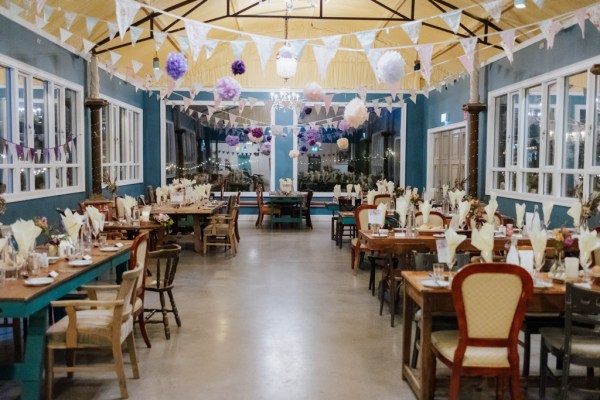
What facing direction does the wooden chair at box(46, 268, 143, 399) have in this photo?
to the viewer's left

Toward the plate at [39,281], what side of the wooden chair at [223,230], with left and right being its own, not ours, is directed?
left

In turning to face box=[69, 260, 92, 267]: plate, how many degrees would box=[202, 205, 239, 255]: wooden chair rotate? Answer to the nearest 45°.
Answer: approximately 90° to its left

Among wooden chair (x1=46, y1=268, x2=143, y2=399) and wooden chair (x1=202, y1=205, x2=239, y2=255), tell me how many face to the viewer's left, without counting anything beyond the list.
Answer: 2

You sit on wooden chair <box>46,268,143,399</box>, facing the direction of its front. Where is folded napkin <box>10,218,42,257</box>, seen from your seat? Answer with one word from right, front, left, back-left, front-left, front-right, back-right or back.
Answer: front-right

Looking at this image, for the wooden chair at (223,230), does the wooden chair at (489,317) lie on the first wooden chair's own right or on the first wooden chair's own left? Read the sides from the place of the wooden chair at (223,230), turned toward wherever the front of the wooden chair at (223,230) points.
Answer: on the first wooden chair's own left

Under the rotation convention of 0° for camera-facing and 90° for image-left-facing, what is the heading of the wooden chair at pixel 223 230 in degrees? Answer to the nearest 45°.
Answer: approximately 90°

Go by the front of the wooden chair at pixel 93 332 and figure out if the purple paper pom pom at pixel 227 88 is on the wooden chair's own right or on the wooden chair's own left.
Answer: on the wooden chair's own right

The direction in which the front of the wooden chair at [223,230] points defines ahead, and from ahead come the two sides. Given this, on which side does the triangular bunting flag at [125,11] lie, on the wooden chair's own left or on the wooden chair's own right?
on the wooden chair's own left
